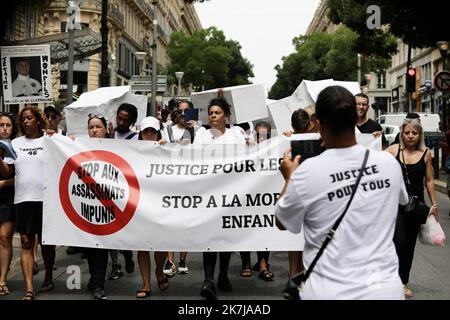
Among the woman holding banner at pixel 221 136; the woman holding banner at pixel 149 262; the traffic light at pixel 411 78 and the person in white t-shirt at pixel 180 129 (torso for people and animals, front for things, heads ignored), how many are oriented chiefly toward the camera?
4

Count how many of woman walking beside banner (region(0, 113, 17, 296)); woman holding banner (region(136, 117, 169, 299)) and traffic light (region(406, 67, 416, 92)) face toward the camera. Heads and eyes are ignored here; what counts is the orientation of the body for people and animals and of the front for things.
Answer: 3

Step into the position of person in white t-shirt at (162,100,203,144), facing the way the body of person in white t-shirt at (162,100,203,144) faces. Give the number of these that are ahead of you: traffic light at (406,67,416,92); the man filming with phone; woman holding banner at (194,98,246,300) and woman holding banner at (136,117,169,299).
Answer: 3

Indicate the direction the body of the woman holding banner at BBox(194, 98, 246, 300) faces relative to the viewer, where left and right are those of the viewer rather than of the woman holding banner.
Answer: facing the viewer

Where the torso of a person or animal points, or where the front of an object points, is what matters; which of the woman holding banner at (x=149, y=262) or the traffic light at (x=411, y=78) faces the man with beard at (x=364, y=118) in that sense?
the traffic light

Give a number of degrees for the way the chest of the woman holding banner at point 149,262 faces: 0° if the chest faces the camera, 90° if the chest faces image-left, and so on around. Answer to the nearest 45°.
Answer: approximately 0°

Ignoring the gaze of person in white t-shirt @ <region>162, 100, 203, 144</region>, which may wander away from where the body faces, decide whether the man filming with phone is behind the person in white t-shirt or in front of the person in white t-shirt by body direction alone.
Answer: in front

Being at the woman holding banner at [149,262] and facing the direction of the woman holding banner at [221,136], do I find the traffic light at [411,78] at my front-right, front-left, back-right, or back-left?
front-left

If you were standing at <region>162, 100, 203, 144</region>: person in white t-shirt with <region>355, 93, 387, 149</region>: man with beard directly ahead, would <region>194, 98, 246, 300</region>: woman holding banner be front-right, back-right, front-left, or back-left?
front-right

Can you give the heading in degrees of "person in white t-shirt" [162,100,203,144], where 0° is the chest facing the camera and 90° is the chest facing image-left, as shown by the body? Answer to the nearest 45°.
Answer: approximately 0°

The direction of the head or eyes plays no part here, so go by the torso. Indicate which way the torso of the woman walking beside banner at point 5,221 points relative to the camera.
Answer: toward the camera

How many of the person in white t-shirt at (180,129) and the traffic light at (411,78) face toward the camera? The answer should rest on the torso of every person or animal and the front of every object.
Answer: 2
